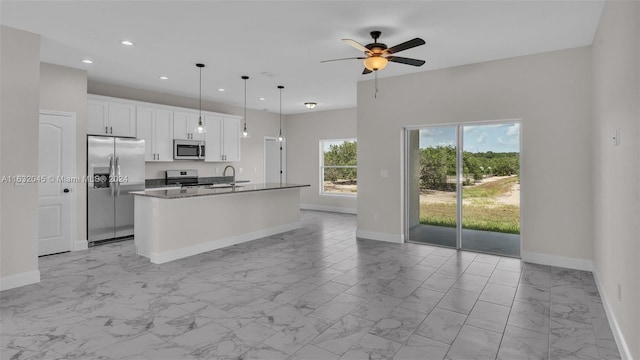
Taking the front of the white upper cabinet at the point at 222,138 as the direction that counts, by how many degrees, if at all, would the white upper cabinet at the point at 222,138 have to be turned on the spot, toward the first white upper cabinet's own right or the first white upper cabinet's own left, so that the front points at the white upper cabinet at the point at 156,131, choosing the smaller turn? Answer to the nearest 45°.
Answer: approximately 90° to the first white upper cabinet's own right

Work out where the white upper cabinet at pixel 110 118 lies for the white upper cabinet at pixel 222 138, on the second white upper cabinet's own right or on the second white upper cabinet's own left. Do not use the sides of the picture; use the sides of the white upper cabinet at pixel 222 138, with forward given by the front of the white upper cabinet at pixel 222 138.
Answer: on the second white upper cabinet's own right

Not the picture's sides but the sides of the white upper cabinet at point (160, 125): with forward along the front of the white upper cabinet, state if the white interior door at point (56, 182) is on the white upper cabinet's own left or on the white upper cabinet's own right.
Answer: on the white upper cabinet's own right

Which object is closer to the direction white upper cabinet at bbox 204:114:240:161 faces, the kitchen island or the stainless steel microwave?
the kitchen island

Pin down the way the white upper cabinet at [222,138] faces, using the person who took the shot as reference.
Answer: facing the viewer and to the right of the viewer

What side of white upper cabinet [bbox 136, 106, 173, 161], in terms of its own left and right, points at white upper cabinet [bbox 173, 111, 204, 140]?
left

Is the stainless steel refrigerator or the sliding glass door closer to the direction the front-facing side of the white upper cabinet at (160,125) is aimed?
the sliding glass door

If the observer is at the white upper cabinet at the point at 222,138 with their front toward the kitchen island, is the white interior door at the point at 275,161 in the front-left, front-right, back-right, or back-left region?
back-left

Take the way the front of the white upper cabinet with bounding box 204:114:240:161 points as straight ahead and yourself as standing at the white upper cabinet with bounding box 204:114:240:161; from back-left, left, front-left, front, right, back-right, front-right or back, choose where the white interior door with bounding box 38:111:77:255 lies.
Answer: right
